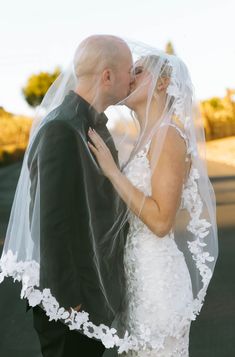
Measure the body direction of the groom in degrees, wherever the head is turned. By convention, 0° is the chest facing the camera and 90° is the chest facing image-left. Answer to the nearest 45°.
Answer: approximately 270°

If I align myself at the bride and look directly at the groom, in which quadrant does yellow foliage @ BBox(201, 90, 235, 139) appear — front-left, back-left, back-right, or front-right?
back-right

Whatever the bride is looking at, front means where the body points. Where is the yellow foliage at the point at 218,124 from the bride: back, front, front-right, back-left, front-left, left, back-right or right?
right

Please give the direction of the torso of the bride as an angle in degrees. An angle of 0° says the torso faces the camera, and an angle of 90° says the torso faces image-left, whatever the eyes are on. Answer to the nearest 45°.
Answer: approximately 90°

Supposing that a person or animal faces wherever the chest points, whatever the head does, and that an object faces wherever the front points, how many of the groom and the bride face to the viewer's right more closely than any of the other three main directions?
1

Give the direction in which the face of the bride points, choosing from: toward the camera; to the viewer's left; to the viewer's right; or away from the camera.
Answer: to the viewer's left

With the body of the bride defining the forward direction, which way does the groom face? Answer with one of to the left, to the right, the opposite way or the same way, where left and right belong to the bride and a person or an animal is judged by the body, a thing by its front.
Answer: the opposite way

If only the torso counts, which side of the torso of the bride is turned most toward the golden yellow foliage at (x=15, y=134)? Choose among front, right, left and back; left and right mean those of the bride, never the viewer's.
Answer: right

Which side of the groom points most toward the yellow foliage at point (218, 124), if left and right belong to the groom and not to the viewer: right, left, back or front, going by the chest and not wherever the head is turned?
left
